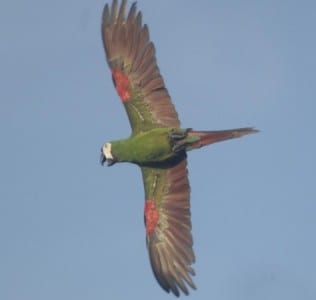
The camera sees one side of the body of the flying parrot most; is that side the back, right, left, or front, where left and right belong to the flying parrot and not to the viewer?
left
